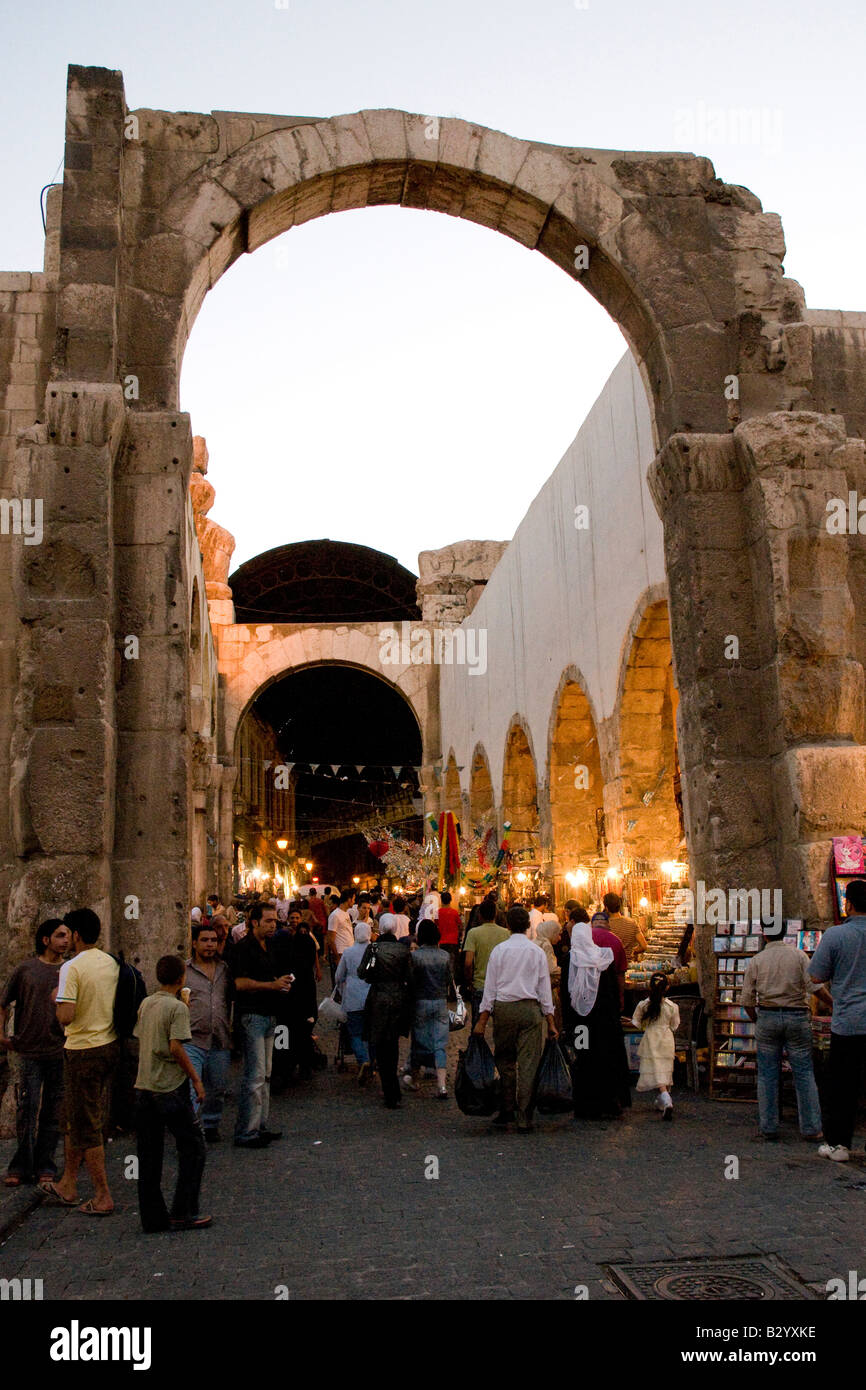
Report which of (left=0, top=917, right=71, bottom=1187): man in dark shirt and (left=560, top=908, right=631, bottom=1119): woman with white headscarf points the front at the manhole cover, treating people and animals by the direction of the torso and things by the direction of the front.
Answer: the man in dark shirt

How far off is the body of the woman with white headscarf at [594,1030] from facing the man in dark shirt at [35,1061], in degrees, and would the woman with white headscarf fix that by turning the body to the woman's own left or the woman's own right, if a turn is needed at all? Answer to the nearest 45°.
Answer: approximately 135° to the woman's own left

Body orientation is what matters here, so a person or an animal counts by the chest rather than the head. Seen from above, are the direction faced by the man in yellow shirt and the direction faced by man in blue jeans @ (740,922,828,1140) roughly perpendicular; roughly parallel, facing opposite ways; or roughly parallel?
roughly perpendicular

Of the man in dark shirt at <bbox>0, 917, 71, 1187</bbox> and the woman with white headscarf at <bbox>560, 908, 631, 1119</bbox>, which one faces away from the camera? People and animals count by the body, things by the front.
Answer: the woman with white headscarf

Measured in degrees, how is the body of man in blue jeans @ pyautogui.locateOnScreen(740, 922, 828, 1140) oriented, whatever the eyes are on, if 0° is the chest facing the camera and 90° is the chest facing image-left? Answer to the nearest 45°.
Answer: approximately 180°

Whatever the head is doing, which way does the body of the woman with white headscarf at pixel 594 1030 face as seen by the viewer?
away from the camera

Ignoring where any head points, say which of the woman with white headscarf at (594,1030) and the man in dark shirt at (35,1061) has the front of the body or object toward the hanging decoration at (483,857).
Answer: the woman with white headscarf

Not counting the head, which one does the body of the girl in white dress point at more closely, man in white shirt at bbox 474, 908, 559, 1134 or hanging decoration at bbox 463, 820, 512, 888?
the hanging decoration

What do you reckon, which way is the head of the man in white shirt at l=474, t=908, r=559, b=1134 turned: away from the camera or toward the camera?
away from the camera

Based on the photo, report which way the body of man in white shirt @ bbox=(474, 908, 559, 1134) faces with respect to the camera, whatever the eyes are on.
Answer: away from the camera

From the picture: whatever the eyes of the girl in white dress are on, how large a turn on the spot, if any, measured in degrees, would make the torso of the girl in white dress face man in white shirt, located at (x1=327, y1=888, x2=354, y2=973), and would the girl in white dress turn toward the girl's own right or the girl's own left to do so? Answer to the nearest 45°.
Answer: approximately 45° to the girl's own left
